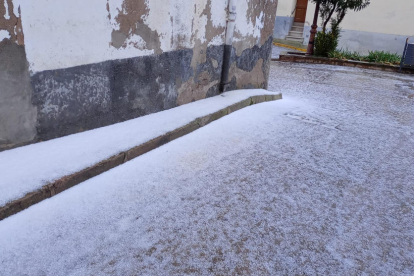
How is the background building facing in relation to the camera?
toward the camera

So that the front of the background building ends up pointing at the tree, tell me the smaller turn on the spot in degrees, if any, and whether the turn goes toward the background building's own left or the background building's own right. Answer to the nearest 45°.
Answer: approximately 45° to the background building's own right
